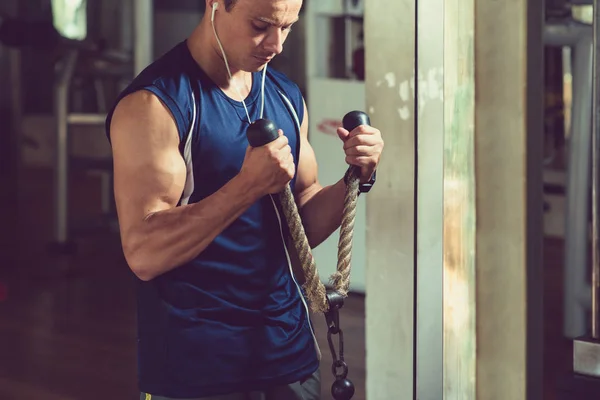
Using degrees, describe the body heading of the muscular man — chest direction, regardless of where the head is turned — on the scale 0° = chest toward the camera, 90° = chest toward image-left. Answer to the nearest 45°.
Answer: approximately 315°
